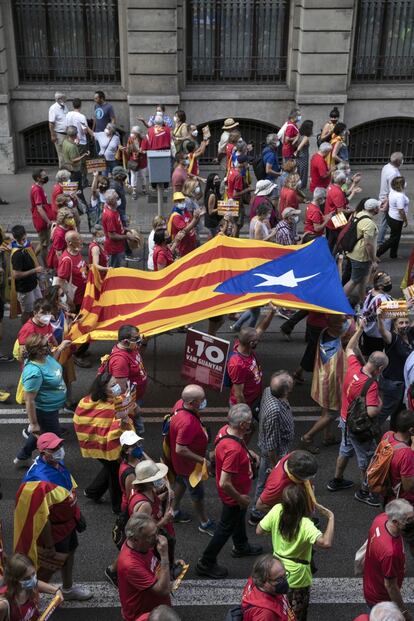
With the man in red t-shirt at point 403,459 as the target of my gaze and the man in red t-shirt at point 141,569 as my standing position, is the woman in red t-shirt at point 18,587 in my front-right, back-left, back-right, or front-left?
back-left

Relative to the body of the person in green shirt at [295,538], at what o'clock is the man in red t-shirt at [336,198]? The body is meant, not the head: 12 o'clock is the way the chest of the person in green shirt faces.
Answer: The man in red t-shirt is roughly at 12 o'clock from the person in green shirt.

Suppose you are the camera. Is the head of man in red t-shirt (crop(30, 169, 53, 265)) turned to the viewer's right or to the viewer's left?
to the viewer's right

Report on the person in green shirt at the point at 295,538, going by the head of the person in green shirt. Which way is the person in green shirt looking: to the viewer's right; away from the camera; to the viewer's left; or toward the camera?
away from the camera

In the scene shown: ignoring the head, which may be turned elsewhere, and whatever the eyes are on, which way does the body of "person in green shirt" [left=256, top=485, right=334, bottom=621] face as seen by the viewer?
away from the camera
